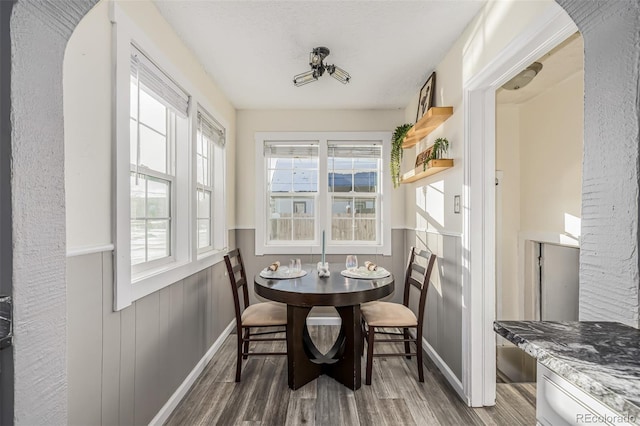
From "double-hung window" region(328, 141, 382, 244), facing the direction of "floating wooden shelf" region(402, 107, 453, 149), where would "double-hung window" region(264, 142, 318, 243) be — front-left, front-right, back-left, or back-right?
back-right

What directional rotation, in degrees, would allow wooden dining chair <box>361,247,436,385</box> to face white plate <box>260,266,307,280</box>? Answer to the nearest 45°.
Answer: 0° — it already faces it

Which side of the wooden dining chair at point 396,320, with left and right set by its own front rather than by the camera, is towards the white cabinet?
left

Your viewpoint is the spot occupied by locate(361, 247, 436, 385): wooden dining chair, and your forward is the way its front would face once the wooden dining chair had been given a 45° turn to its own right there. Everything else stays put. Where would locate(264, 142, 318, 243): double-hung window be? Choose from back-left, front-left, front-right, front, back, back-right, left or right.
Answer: front

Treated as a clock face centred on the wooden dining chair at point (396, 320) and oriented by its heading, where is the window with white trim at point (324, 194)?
The window with white trim is roughly at 2 o'clock from the wooden dining chair.

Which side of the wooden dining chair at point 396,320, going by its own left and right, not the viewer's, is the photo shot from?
left
